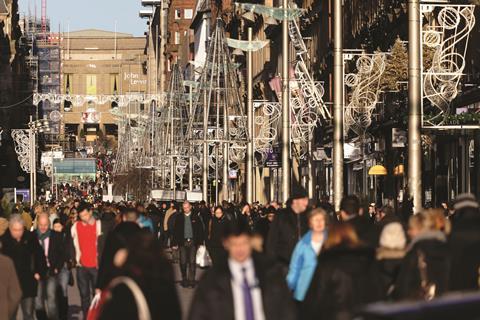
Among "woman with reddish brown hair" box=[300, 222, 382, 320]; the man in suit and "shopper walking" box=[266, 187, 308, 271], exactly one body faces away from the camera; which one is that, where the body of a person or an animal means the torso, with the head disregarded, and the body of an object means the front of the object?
the woman with reddish brown hair

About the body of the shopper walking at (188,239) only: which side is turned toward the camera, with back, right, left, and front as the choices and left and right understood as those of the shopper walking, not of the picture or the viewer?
front

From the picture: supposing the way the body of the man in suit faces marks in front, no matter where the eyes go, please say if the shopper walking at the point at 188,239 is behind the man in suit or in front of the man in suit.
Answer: behind

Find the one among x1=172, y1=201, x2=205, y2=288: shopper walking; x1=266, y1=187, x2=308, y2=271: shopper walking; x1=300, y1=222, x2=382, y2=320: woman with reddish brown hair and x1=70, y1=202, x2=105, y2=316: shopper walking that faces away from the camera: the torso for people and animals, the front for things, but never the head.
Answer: the woman with reddish brown hair

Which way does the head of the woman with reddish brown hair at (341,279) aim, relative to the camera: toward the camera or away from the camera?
away from the camera

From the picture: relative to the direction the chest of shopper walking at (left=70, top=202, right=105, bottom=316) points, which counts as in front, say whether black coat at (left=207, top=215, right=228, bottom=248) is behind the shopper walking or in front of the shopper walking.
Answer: behind

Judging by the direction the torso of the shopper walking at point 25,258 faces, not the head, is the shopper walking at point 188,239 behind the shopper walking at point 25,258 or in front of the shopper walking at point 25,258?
behind

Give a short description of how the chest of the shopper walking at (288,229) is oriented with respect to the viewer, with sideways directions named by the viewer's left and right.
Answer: facing the viewer and to the right of the viewer

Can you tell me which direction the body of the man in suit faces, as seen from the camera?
toward the camera

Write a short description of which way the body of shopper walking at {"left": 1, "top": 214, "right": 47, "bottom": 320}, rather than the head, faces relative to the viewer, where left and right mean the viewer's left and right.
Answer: facing the viewer

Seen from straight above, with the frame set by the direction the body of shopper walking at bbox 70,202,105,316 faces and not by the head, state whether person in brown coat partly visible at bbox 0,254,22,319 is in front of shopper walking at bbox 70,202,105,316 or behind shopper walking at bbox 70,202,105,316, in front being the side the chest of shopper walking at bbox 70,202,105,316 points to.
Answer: in front
